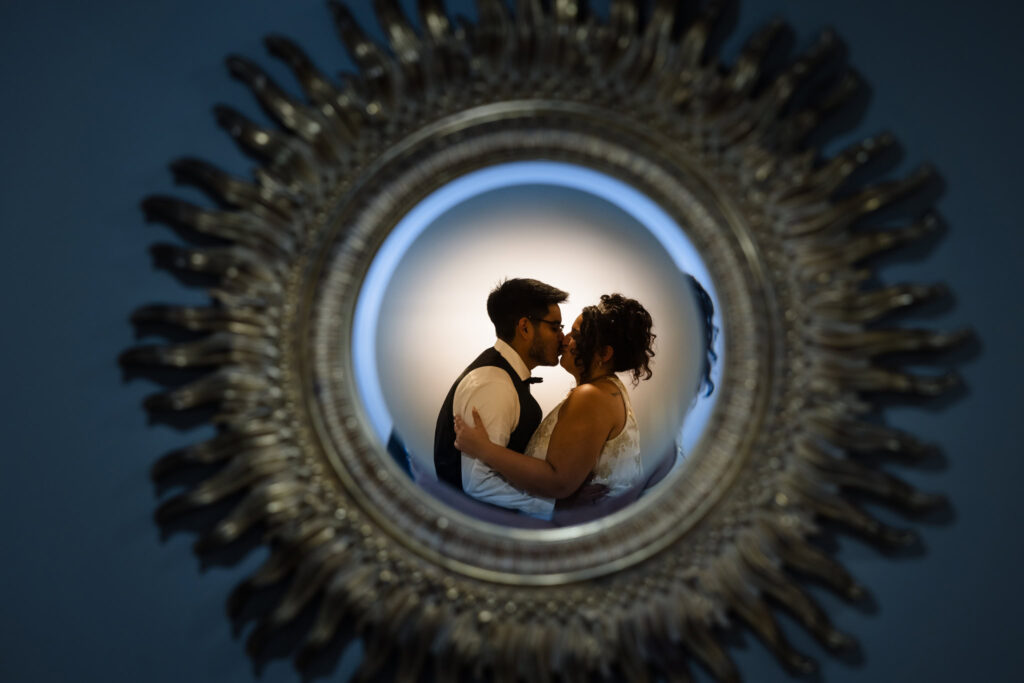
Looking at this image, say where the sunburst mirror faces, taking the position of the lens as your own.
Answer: facing the viewer
